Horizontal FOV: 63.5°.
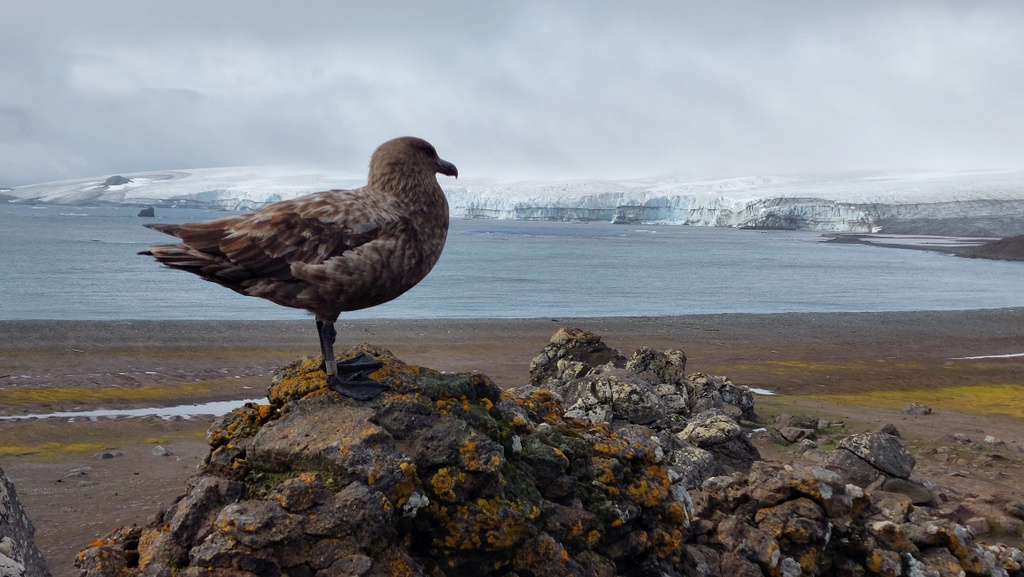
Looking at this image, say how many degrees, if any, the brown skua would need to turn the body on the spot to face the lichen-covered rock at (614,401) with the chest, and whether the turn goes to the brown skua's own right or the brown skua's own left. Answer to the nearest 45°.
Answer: approximately 45° to the brown skua's own left

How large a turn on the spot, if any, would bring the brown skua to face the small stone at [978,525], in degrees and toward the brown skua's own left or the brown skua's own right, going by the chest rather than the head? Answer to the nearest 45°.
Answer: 0° — it already faces it

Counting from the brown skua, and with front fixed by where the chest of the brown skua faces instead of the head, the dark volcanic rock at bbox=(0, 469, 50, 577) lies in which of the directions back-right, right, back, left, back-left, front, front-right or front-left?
back

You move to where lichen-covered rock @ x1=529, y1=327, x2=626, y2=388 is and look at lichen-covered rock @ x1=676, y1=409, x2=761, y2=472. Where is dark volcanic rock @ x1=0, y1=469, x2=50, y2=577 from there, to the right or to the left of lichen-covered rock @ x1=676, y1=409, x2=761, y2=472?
right

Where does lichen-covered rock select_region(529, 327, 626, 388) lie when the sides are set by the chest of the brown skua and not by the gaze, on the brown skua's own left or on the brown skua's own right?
on the brown skua's own left

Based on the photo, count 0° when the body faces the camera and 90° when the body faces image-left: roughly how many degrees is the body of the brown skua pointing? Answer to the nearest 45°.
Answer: approximately 270°

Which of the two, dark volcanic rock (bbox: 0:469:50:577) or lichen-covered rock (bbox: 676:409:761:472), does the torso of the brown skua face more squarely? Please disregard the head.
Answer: the lichen-covered rock

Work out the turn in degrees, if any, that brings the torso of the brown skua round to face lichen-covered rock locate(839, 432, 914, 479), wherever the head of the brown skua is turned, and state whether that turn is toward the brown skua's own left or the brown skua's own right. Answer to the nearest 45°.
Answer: approximately 45° to the brown skua's own left
